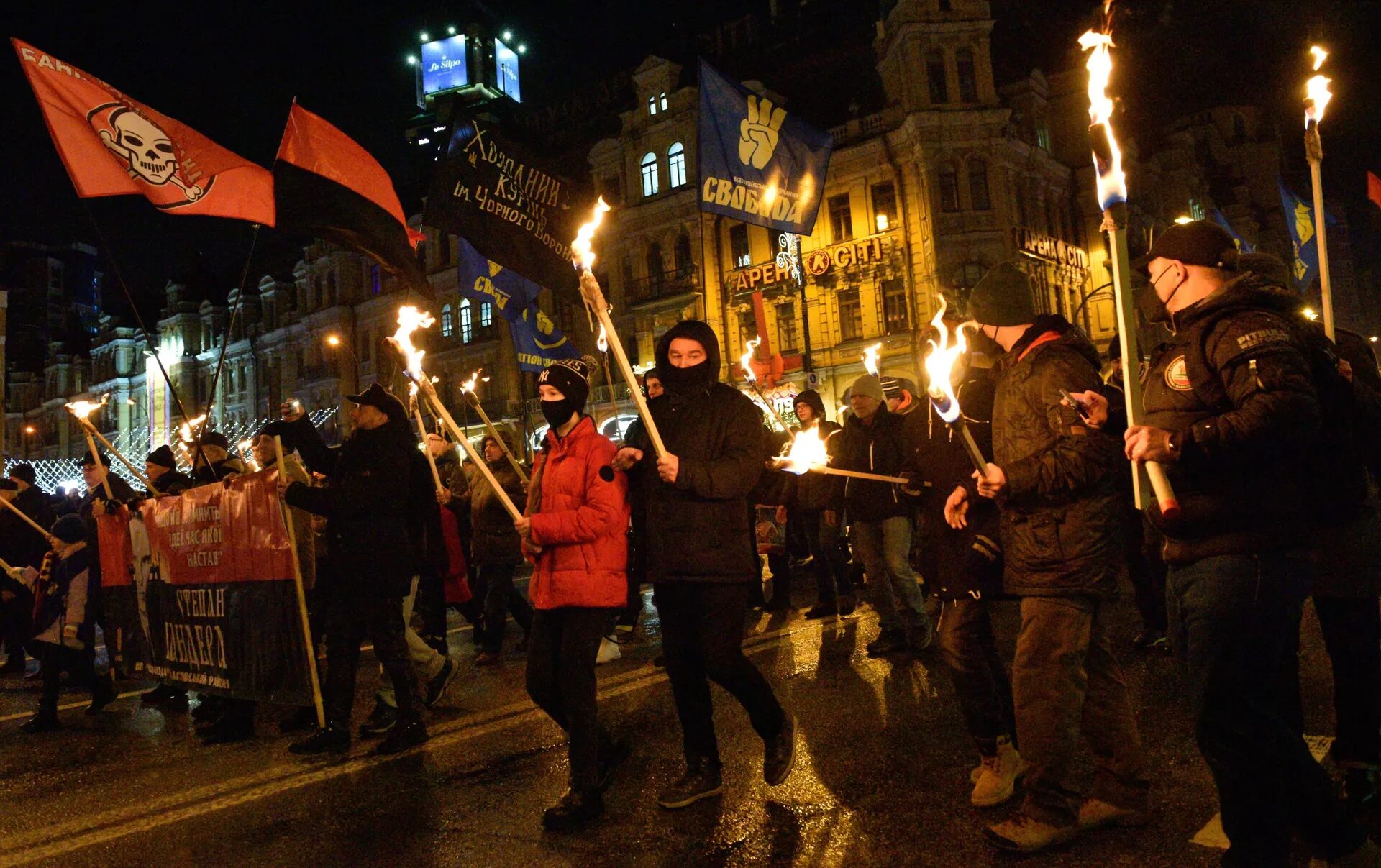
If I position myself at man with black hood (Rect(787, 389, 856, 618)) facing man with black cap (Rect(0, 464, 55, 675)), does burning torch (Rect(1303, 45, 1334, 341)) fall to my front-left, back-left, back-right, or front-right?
back-left

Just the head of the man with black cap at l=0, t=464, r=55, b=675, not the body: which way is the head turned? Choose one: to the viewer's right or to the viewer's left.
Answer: to the viewer's left

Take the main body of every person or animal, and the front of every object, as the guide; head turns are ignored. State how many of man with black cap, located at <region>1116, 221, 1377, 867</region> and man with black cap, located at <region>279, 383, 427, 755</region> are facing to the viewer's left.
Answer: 2

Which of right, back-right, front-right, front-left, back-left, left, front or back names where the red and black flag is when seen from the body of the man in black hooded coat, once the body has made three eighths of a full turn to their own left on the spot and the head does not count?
back-left

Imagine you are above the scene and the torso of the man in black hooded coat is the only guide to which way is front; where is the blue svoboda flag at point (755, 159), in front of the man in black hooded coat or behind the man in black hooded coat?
behind

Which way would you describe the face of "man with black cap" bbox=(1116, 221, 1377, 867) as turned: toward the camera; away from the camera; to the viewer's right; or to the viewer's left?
to the viewer's left

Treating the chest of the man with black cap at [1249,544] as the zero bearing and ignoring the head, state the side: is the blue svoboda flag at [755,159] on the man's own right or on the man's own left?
on the man's own right

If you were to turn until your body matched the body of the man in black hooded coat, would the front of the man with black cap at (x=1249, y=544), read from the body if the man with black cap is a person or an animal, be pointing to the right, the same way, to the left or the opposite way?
to the right

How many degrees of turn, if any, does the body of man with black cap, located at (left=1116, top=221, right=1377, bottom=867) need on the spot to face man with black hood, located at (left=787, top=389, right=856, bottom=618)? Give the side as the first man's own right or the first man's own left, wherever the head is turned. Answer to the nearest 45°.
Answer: approximately 45° to the first man's own right

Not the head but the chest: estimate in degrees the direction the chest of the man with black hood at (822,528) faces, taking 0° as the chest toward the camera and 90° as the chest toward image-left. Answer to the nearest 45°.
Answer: approximately 45°
